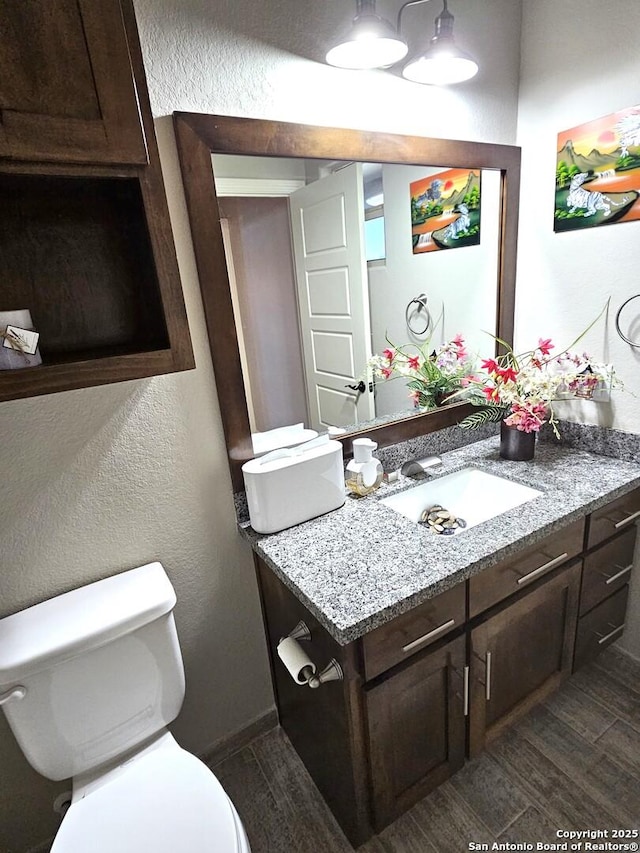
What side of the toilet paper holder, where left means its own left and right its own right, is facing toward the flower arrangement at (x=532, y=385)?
back

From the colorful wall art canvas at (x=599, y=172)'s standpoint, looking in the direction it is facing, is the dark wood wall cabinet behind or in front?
in front

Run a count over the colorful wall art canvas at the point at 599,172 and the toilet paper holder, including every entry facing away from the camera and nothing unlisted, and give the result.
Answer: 0

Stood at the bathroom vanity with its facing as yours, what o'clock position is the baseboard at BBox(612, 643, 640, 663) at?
The baseboard is roughly at 9 o'clock from the bathroom vanity.

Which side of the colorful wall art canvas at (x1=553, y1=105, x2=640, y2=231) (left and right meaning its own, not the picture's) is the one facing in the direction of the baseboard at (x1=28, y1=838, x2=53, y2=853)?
front

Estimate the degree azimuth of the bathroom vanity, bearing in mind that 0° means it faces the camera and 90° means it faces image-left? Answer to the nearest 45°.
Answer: approximately 315°

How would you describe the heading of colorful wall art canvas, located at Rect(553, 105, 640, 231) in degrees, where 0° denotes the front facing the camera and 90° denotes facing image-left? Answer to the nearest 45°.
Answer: approximately 45°

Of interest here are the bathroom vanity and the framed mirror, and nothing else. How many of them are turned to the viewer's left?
0

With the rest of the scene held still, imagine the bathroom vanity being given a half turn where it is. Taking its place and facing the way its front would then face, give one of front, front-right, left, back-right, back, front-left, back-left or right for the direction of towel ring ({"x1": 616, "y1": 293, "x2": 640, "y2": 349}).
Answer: right

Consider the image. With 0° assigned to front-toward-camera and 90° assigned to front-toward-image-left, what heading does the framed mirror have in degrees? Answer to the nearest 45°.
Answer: approximately 315°

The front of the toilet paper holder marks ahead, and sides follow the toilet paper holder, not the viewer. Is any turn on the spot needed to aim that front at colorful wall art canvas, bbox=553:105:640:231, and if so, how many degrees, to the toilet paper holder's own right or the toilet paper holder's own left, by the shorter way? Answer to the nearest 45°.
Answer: approximately 180°

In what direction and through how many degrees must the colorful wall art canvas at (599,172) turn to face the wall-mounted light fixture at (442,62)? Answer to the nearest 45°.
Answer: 0° — it already faces it
